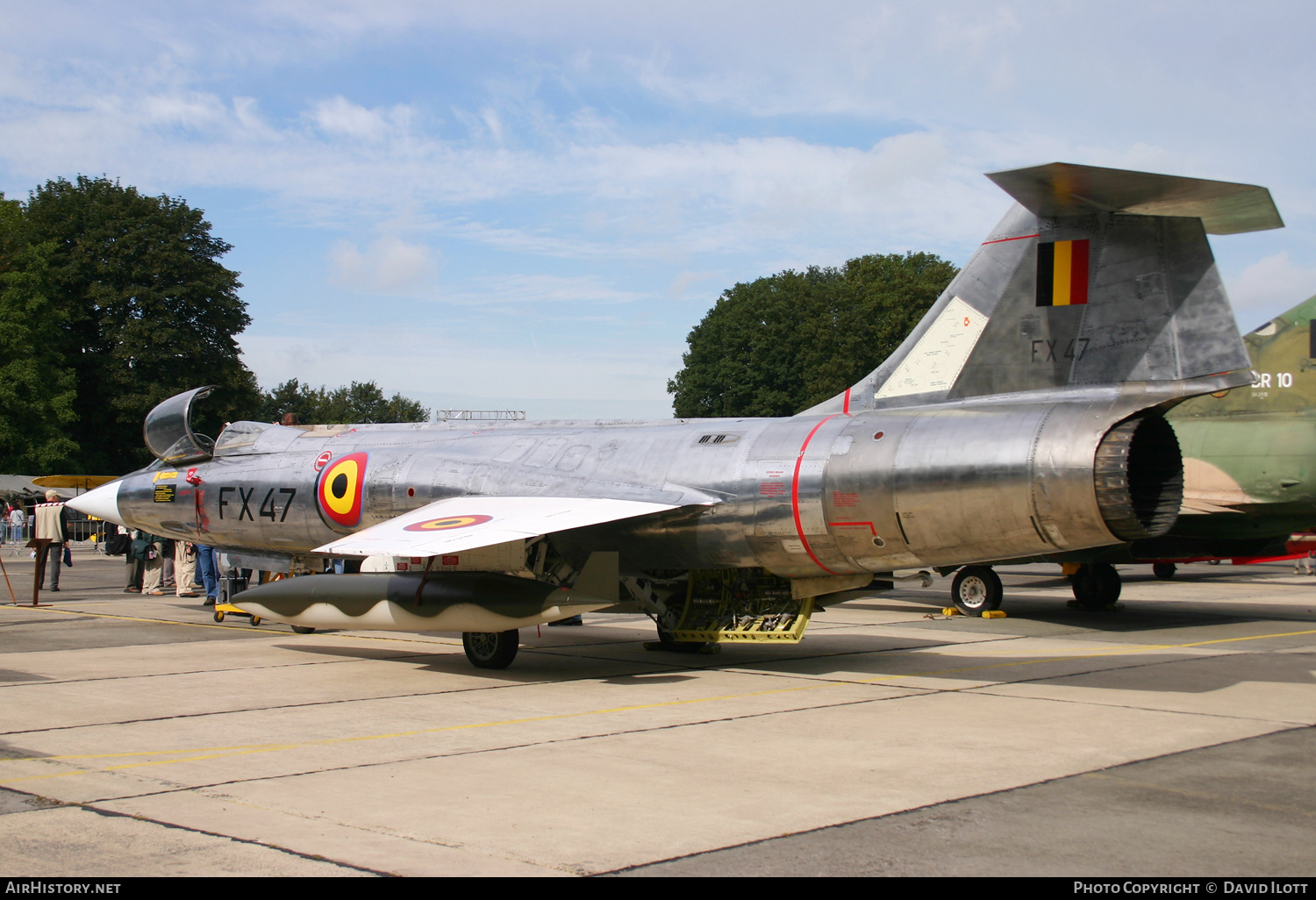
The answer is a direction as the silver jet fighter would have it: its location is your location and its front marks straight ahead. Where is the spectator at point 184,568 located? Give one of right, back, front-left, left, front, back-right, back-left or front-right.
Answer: front

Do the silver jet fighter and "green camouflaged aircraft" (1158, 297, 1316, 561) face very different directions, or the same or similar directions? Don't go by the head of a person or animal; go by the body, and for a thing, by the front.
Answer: same or similar directions

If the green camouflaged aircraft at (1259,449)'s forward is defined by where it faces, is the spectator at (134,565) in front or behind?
in front

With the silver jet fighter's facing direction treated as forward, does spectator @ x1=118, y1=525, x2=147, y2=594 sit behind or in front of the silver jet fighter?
in front

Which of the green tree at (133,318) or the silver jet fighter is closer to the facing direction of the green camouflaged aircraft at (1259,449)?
the green tree

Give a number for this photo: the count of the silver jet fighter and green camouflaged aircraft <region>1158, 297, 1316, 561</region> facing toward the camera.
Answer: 0

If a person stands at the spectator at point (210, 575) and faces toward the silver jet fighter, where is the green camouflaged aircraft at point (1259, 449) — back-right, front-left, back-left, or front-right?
front-left

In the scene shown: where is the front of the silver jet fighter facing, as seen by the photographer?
facing away from the viewer and to the left of the viewer

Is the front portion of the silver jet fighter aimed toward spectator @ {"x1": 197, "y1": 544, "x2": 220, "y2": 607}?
yes

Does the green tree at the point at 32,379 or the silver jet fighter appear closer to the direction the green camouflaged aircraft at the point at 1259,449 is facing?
the green tree

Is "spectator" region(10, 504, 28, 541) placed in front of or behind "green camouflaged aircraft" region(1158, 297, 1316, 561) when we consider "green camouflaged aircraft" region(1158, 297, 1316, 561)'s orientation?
in front

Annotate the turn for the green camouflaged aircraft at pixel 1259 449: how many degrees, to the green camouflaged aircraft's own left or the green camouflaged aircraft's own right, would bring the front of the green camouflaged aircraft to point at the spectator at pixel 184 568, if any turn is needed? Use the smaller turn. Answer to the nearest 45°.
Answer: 0° — it already faces them

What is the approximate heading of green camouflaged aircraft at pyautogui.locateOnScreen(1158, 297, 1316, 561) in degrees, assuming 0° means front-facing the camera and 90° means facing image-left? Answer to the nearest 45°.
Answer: approximately 90°
